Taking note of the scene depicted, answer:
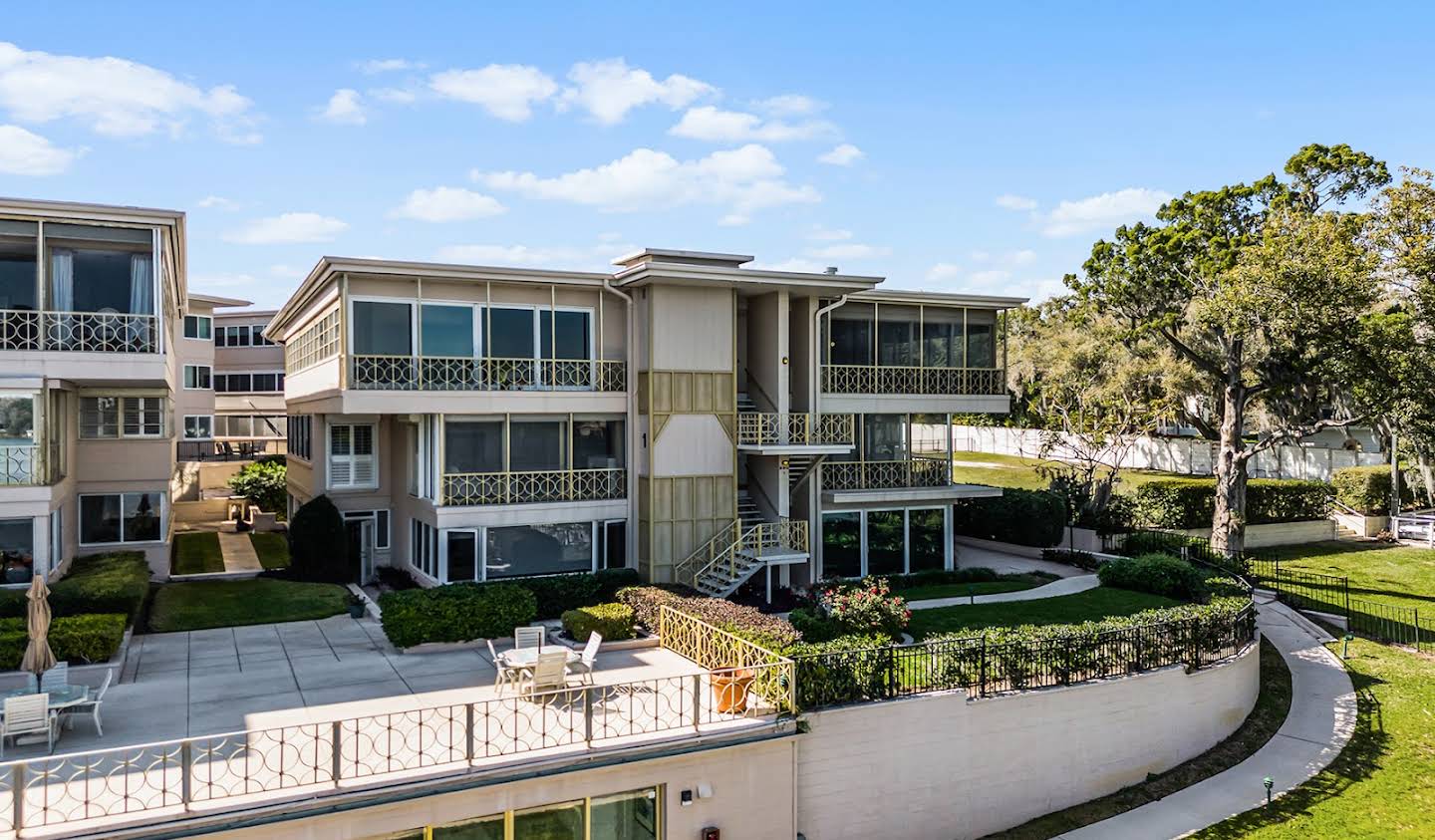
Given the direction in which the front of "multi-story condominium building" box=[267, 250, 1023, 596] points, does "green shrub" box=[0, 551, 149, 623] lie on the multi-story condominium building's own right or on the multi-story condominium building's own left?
on the multi-story condominium building's own right

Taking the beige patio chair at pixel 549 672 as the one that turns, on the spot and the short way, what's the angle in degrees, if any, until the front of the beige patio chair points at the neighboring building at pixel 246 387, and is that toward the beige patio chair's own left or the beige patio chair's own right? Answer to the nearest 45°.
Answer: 0° — it already faces it

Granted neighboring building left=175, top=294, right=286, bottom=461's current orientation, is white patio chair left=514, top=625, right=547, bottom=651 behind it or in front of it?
in front

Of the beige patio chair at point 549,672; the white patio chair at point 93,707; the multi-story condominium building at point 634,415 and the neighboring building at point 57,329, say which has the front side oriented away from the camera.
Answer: the beige patio chair at point 549,672

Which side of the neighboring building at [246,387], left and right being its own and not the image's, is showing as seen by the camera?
front

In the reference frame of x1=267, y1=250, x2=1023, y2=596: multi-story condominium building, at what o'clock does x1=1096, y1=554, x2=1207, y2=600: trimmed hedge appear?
The trimmed hedge is roughly at 9 o'clock from the multi-story condominium building.

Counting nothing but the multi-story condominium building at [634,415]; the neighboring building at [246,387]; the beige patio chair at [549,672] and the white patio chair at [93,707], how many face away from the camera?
1

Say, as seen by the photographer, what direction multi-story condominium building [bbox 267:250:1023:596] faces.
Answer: facing the viewer

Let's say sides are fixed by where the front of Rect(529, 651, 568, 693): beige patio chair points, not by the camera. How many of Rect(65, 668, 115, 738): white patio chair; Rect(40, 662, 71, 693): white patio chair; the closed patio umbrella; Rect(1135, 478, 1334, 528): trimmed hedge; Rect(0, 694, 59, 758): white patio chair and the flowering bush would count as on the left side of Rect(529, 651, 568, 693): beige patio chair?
4

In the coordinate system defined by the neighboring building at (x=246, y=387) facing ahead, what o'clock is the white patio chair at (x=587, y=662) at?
The white patio chair is roughly at 12 o'clock from the neighboring building.

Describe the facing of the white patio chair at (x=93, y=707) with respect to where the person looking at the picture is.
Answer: facing to the left of the viewer

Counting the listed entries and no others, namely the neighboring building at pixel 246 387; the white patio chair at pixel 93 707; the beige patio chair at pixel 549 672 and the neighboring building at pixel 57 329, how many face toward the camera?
2

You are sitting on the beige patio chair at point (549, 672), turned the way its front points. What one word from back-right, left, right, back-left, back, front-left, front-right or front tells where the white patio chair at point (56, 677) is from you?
left

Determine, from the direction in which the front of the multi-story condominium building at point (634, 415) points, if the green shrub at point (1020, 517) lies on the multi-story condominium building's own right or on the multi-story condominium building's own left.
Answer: on the multi-story condominium building's own left

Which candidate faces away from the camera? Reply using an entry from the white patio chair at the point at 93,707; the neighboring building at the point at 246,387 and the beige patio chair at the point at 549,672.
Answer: the beige patio chair at the point at 549,672

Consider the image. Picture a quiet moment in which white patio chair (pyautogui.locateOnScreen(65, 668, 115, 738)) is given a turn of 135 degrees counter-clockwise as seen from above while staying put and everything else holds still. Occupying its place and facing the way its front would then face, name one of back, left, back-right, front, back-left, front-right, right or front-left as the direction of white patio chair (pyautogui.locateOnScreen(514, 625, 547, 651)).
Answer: front-left

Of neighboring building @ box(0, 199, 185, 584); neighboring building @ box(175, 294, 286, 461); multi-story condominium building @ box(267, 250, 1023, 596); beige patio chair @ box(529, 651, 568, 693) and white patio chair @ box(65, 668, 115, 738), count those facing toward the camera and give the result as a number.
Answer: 3

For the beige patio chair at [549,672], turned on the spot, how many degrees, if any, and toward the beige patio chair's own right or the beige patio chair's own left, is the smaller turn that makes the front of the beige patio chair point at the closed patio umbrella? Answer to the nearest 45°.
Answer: approximately 90° to the beige patio chair's own left
